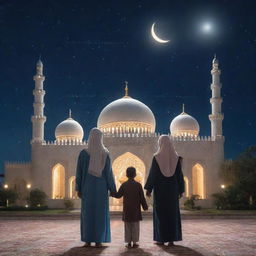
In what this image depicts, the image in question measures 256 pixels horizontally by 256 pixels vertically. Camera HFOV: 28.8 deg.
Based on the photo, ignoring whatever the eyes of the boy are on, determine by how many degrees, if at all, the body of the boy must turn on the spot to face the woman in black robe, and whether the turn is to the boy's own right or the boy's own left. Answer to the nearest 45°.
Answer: approximately 90° to the boy's own right

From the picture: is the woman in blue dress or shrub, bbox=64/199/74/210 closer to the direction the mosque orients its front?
the woman in blue dress

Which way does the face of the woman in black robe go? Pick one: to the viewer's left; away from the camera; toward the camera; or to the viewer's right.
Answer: away from the camera

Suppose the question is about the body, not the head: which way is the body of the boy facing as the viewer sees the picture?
away from the camera

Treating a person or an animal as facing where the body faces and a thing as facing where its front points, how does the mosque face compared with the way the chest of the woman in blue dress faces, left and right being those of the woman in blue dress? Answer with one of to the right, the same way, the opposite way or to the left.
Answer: the opposite way

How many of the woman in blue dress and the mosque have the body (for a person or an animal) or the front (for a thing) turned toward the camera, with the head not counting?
1

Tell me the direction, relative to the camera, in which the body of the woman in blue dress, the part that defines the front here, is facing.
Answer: away from the camera

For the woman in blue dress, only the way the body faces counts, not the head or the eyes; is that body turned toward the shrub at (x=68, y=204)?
yes

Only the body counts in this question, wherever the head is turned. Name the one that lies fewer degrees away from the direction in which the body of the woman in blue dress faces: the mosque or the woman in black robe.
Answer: the mosque

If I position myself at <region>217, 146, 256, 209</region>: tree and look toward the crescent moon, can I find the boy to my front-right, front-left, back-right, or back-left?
back-left
